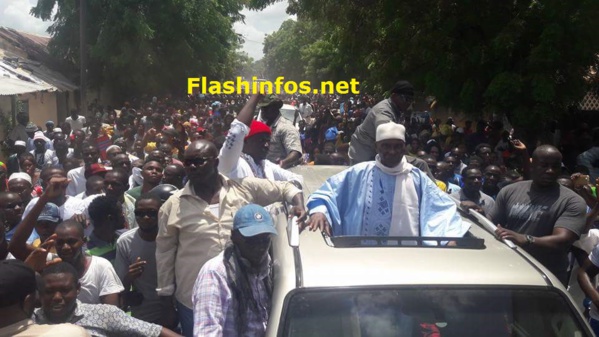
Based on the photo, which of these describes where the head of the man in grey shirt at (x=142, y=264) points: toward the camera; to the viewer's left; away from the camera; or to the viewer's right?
toward the camera

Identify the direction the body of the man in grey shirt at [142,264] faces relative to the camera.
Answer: toward the camera

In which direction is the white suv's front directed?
toward the camera

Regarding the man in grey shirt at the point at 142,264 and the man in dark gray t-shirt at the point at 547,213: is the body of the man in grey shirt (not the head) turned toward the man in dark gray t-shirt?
no

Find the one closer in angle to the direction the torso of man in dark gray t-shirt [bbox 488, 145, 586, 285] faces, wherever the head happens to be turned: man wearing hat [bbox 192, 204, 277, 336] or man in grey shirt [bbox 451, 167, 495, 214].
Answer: the man wearing hat

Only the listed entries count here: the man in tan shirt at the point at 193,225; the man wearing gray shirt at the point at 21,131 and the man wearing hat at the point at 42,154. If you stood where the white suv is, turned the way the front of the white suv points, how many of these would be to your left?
0

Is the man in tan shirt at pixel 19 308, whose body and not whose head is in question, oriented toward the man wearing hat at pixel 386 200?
no

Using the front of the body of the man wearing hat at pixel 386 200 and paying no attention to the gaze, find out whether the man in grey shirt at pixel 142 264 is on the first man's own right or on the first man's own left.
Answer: on the first man's own right

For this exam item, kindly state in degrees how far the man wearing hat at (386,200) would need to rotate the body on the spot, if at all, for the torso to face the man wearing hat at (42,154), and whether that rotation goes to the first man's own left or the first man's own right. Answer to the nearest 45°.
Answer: approximately 135° to the first man's own right

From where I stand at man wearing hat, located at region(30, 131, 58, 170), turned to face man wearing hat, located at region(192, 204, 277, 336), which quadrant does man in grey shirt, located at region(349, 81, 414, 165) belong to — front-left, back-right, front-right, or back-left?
front-left

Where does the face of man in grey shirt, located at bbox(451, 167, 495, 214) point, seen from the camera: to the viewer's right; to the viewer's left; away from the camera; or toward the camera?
toward the camera

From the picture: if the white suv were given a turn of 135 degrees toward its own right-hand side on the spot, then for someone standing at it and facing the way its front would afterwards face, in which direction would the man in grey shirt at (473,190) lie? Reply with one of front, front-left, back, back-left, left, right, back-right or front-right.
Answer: front-right
